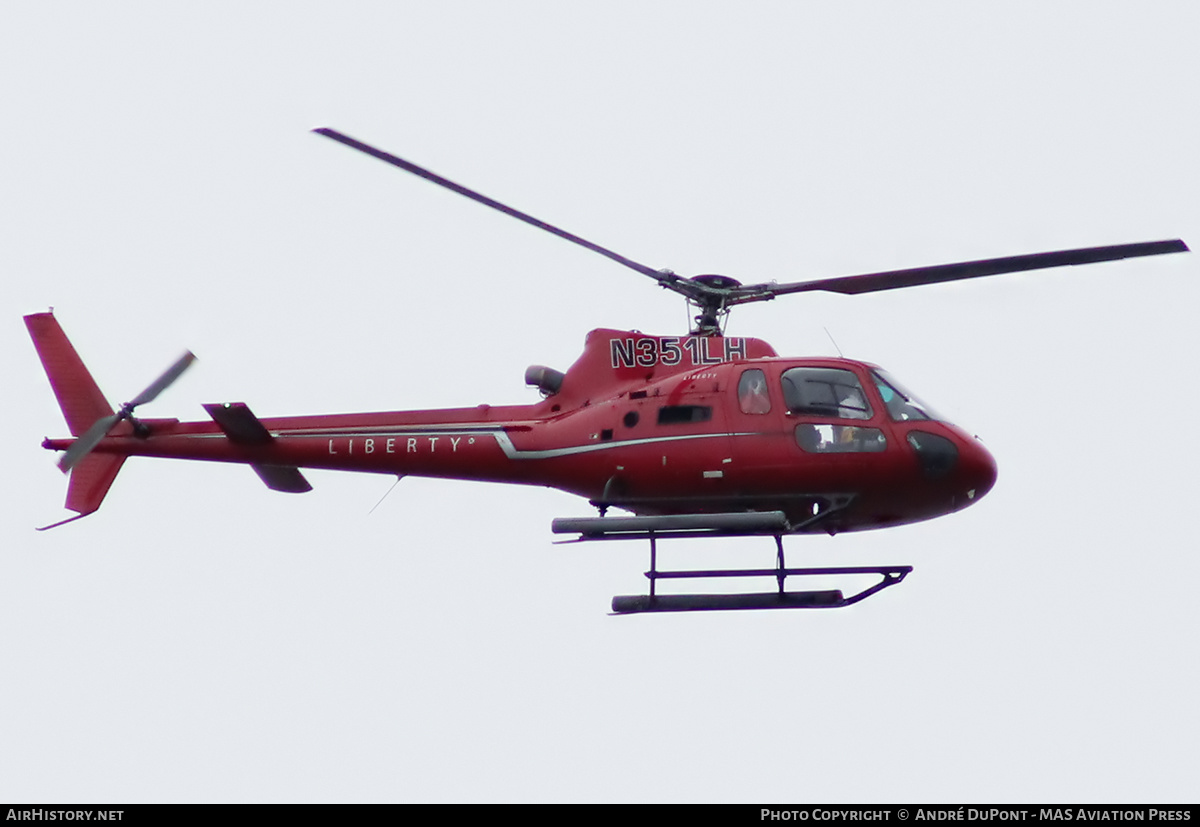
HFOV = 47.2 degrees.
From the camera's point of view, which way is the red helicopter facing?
to the viewer's right
